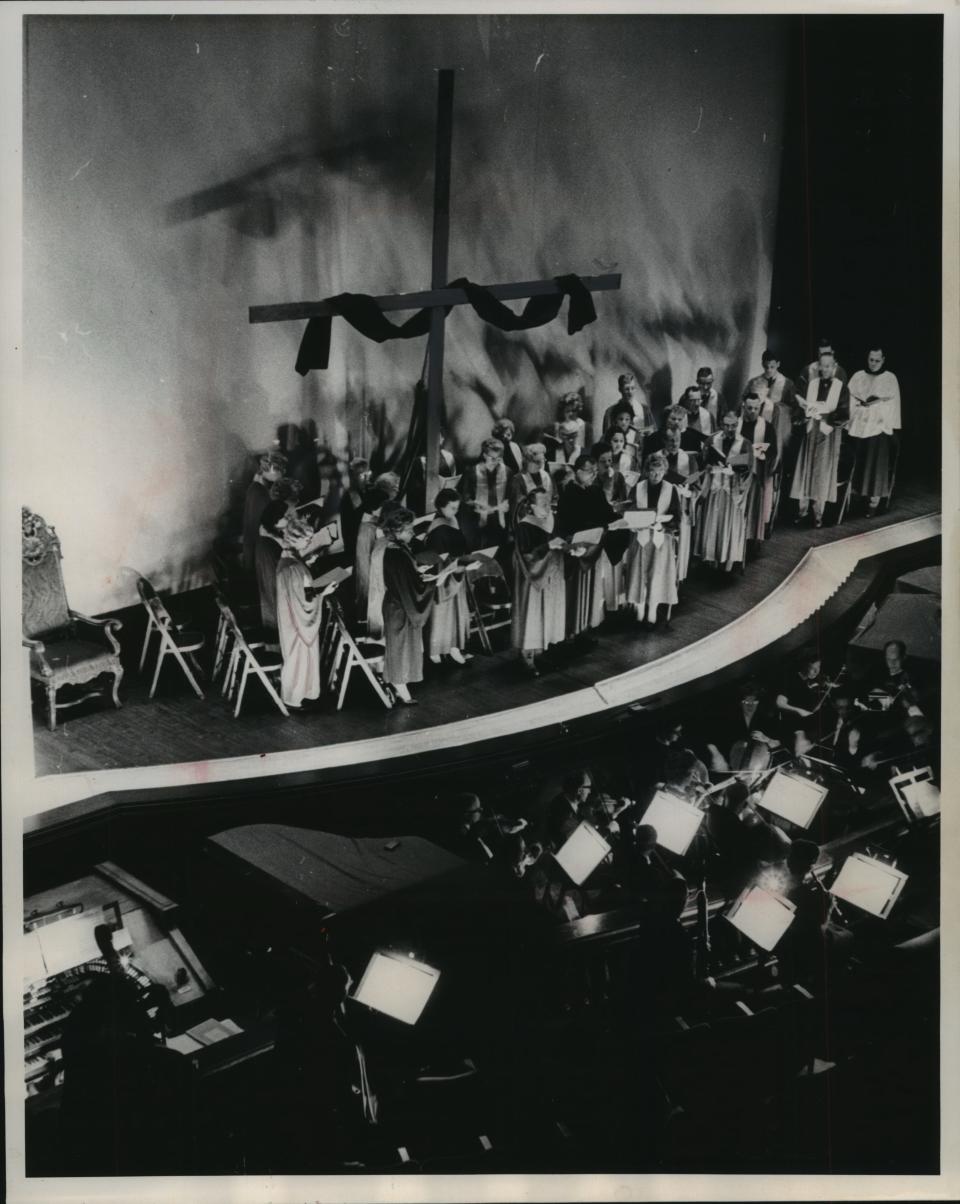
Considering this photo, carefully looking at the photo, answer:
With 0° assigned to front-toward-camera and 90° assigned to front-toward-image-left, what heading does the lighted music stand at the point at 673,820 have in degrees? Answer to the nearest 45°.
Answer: approximately 45°

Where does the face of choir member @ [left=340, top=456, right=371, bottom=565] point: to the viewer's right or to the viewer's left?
to the viewer's right

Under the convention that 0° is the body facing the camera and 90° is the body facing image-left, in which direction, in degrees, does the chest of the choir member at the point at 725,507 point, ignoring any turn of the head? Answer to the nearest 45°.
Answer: approximately 0°

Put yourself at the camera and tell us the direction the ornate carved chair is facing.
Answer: facing the viewer and to the right of the viewer

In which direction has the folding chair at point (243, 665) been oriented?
to the viewer's right

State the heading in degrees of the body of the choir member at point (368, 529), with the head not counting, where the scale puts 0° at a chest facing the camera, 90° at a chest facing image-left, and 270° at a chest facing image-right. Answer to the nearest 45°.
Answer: approximately 270°

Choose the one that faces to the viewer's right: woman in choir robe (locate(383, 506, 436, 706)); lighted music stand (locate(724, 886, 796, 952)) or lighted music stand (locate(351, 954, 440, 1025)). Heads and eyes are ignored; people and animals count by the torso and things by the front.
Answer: the woman in choir robe

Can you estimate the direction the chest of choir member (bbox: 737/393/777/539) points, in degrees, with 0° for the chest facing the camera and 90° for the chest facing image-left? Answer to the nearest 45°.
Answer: approximately 45°
